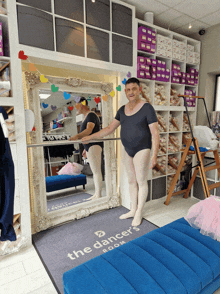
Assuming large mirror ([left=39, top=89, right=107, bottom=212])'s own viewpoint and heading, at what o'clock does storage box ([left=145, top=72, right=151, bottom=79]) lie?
The storage box is roughly at 10 o'clock from the large mirror.

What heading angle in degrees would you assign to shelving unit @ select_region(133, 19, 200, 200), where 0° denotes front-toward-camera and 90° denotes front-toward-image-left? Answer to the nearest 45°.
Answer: approximately 315°

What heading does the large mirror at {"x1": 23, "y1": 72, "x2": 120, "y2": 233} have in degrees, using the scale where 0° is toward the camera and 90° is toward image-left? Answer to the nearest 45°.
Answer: approximately 315°
